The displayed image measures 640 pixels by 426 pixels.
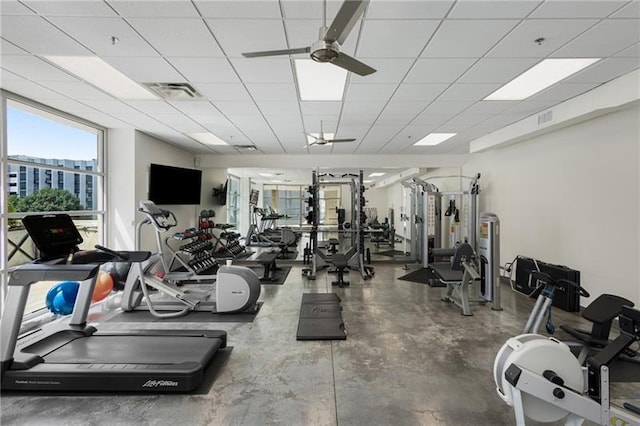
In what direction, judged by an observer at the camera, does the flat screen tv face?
facing the viewer and to the right of the viewer

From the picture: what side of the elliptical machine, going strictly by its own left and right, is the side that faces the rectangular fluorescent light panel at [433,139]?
back

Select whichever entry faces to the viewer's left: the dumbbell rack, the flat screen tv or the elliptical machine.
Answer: the elliptical machine

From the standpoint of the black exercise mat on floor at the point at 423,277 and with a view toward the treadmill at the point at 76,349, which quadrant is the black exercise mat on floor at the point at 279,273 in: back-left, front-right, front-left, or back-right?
front-right

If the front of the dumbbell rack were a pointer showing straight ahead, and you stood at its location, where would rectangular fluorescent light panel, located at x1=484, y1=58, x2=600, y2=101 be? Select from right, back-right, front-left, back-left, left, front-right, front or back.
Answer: front

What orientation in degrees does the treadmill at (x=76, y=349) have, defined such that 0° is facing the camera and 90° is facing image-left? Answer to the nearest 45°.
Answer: approximately 90°

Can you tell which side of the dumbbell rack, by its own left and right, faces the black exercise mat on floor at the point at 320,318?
front

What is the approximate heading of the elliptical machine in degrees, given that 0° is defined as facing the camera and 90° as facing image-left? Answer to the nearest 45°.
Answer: approximately 90°

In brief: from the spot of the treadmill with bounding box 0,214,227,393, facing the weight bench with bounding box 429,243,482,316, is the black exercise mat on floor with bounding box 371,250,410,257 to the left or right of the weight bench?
left

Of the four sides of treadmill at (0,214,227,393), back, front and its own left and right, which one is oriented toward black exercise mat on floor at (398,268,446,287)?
back

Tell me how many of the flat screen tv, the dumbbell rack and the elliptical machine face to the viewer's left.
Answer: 1

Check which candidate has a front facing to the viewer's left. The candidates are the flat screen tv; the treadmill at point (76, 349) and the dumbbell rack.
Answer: the treadmill

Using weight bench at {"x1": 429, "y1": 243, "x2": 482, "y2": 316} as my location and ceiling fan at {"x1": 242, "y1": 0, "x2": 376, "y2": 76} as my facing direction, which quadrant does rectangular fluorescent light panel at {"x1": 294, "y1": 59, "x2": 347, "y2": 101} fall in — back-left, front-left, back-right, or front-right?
front-right
